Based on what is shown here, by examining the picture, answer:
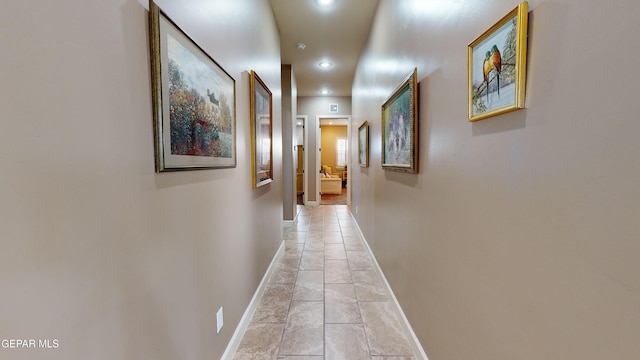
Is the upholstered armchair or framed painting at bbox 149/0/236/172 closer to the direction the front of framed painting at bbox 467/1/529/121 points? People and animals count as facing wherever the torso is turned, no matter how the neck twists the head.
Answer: the framed painting

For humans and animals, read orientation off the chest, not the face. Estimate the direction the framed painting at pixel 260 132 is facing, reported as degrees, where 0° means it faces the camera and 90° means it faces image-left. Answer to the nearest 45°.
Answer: approximately 270°

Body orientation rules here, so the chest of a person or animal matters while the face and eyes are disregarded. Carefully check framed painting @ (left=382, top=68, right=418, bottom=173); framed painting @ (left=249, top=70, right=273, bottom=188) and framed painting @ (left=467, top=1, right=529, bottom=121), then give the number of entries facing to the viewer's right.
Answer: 1

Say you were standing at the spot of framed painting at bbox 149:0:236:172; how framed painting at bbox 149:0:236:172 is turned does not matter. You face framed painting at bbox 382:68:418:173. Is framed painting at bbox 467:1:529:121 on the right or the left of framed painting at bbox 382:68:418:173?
right

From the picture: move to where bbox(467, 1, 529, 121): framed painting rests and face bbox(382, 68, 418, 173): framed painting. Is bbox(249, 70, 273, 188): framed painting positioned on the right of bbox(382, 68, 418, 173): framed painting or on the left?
left

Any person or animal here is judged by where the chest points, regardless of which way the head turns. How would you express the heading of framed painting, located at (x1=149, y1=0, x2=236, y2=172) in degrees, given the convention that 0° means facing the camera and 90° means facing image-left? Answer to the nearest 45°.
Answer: approximately 315°

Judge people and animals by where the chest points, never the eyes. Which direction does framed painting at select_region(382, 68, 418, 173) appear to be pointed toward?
to the viewer's left

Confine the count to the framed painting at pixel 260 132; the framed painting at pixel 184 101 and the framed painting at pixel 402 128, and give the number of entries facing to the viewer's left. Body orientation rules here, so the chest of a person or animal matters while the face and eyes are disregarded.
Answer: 1

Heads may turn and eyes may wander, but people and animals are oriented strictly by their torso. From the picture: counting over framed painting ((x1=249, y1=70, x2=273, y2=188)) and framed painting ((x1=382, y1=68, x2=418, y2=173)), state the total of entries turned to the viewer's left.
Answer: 1

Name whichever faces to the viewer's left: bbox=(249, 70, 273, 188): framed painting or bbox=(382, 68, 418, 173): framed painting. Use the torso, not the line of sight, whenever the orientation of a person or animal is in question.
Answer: bbox=(382, 68, 418, 173): framed painting

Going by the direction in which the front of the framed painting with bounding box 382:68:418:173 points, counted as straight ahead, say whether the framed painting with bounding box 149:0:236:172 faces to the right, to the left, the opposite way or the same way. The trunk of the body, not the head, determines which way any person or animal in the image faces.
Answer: the opposite way

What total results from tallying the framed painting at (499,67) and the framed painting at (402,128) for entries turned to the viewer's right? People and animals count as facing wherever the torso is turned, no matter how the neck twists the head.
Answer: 0

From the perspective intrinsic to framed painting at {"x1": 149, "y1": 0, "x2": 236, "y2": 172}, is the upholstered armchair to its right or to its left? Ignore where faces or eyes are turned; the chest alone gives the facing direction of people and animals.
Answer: on its left

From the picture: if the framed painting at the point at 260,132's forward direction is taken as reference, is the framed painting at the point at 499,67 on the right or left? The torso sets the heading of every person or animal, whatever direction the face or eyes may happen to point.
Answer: on its right

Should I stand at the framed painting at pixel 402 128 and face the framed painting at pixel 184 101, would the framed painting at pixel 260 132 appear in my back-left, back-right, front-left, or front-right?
front-right

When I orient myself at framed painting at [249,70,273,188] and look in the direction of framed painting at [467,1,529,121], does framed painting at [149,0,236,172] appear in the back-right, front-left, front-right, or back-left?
front-right
